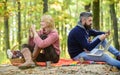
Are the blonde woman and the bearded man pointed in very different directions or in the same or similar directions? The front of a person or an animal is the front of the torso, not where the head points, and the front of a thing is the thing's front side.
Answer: very different directions
